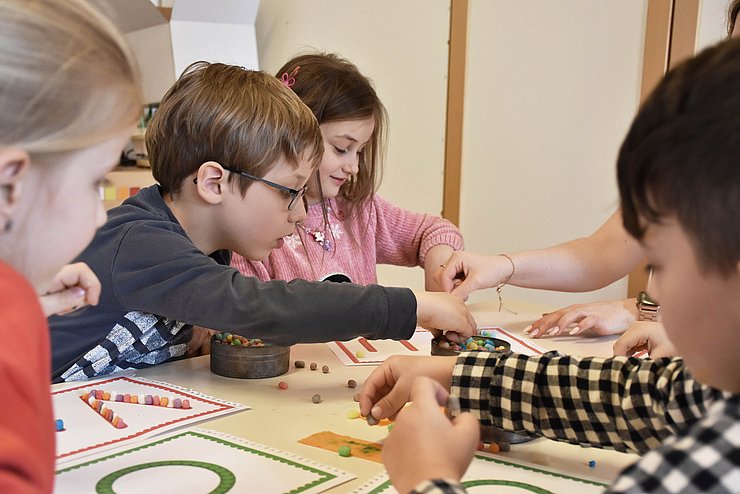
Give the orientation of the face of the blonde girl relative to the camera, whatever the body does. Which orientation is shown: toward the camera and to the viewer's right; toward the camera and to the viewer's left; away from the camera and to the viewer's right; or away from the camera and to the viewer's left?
away from the camera and to the viewer's right

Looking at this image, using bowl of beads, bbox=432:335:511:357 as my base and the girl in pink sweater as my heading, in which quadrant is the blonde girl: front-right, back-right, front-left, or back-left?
back-left

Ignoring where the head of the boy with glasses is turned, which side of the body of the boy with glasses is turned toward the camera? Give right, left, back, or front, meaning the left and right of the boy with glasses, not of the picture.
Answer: right

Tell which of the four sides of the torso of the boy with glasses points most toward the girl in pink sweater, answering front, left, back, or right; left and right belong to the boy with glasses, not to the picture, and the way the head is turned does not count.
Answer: left

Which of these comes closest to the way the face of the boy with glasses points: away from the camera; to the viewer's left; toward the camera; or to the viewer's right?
to the viewer's right

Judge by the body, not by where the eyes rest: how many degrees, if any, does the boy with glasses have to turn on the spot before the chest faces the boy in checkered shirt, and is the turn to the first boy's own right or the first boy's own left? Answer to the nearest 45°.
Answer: approximately 45° to the first boy's own right

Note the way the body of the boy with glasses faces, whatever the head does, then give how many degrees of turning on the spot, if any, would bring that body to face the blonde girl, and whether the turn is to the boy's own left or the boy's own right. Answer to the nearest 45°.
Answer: approximately 90° to the boy's own right
